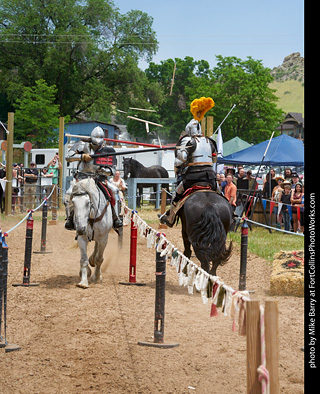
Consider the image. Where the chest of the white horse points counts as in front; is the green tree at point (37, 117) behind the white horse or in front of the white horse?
behind

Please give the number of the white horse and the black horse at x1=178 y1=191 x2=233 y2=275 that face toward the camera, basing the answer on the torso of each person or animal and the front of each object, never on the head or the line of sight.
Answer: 1

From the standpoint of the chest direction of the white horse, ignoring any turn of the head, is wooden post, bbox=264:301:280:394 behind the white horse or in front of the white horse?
in front

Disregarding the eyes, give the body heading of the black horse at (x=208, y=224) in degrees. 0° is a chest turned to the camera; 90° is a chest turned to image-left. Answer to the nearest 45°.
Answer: approximately 180°

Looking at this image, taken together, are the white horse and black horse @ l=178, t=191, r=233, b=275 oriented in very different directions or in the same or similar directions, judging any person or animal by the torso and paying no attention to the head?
very different directions

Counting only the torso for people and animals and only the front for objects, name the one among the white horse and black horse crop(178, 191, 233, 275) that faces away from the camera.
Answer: the black horse

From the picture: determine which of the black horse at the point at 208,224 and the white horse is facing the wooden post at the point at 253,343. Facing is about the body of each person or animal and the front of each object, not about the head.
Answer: the white horse

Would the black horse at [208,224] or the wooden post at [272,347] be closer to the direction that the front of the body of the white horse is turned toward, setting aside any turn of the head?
the wooden post

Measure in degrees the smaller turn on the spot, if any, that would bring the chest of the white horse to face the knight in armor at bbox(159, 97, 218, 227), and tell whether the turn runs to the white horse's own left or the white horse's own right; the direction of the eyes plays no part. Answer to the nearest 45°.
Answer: approximately 90° to the white horse's own left

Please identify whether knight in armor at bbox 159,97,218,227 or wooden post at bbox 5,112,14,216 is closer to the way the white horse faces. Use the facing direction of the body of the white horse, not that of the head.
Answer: the knight in armor

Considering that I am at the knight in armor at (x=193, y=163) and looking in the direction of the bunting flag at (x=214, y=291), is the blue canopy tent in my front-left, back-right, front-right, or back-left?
back-left

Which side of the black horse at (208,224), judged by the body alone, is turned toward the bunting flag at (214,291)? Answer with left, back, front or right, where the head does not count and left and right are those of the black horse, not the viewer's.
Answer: back
